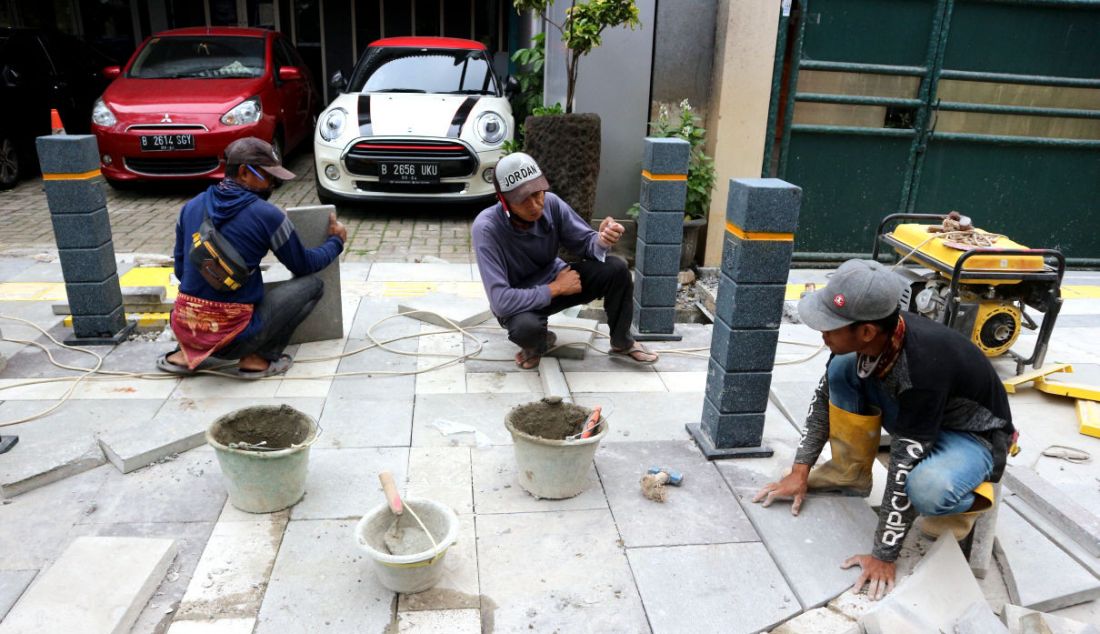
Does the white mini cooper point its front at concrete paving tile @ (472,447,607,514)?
yes

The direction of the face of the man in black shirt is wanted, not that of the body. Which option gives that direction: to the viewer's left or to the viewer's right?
to the viewer's left

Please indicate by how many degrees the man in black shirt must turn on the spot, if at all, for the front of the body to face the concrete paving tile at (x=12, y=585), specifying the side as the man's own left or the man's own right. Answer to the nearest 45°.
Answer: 0° — they already face it

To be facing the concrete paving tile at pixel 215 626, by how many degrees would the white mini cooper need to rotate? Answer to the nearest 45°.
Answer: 0° — it already faces it

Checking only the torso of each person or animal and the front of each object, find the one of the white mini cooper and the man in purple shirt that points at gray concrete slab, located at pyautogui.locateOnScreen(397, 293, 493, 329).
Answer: the white mini cooper

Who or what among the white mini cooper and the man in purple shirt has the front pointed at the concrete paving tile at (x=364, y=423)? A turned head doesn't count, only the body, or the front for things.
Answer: the white mini cooper

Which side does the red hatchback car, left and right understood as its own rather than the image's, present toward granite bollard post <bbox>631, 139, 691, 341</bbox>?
front

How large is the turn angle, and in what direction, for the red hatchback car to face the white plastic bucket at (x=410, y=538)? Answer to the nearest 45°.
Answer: approximately 45° to its left

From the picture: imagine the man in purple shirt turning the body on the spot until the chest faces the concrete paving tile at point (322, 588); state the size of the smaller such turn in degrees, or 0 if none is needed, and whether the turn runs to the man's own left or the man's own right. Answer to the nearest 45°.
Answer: approximately 45° to the man's own right

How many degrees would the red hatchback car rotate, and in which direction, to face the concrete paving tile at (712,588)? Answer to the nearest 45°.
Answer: approximately 45° to its left

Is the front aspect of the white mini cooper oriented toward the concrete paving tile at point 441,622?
yes

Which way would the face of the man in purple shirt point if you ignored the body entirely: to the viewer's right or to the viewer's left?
to the viewer's right

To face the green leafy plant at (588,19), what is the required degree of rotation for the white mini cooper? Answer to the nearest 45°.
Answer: approximately 45° to its left

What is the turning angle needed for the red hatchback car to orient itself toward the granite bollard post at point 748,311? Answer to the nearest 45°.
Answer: approximately 45° to its left
